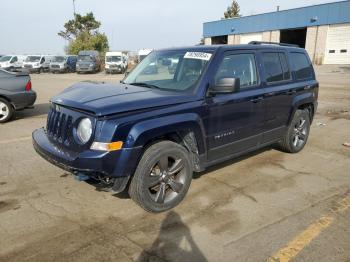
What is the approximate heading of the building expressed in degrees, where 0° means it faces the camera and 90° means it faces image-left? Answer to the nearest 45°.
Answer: approximately 45°

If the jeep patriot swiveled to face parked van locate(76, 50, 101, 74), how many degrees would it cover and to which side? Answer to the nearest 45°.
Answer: approximately 135° to its right

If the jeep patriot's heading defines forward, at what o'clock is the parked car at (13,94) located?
The parked car is roughly at 3 o'clock from the jeep patriot.

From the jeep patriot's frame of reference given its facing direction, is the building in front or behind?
behind

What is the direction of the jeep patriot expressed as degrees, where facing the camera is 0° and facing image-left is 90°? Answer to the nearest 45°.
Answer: approximately 45°

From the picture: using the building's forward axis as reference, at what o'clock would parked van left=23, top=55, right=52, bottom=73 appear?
The parked van is roughly at 1 o'clock from the building.

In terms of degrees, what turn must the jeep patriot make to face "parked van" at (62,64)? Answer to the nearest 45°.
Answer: approximately 135° to its right

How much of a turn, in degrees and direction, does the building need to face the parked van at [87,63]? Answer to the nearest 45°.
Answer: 0° — it already faces it

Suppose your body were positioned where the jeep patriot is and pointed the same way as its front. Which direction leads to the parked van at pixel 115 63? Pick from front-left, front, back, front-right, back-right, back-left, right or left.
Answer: back-right
